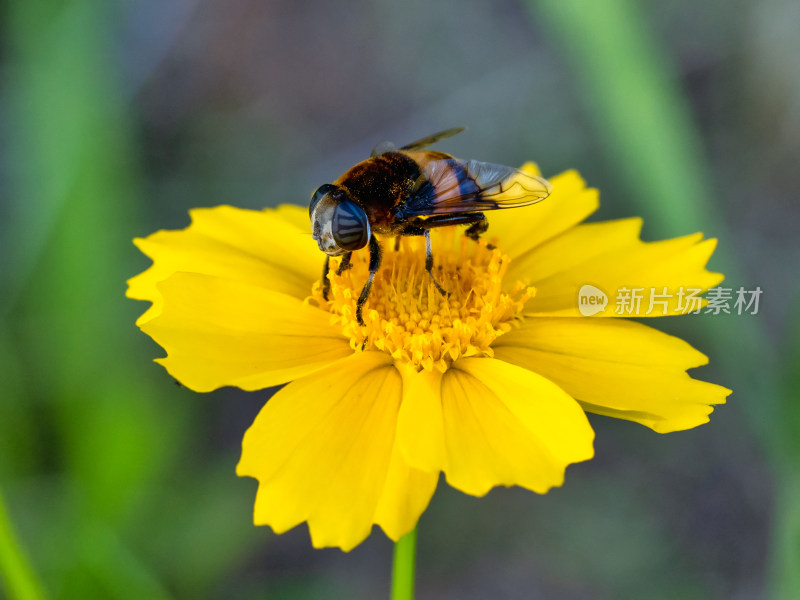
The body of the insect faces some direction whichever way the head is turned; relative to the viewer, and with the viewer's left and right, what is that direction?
facing the viewer and to the left of the viewer
